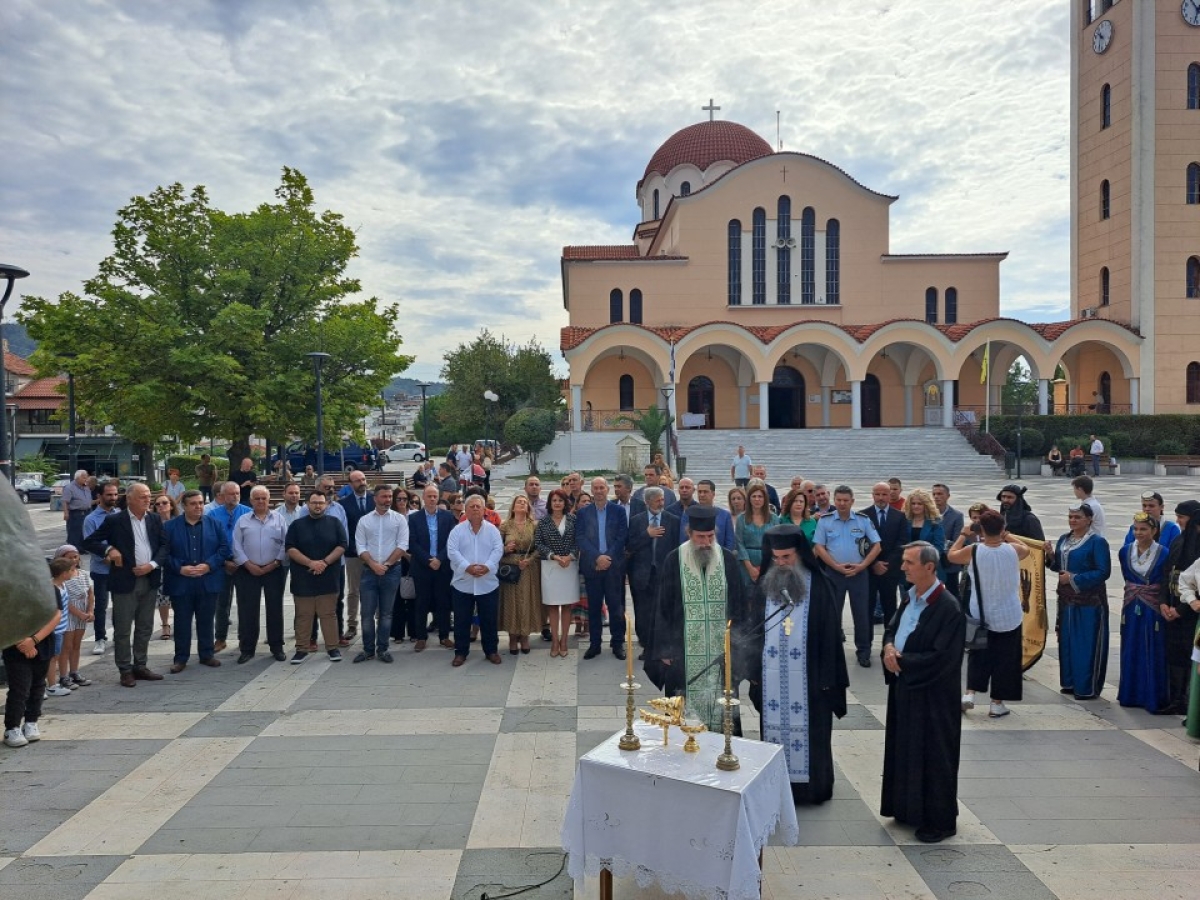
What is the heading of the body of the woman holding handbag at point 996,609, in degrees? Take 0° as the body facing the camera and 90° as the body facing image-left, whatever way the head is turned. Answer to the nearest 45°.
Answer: approximately 180°

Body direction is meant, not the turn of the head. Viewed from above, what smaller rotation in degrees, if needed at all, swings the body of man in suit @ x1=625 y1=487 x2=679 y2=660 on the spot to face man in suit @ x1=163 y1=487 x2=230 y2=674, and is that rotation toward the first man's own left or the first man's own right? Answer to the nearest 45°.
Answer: approximately 90° to the first man's own right

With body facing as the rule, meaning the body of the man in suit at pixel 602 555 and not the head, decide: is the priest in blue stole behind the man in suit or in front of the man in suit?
in front

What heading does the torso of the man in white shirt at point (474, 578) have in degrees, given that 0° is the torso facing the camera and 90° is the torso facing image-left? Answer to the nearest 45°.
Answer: approximately 0°

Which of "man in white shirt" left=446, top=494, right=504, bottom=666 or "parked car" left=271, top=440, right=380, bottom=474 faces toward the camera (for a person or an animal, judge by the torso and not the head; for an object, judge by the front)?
the man in white shirt

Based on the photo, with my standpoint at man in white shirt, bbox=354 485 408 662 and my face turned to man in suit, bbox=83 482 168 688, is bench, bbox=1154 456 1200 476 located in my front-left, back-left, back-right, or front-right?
back-right

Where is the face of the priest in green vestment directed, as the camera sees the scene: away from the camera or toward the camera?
toward the camera

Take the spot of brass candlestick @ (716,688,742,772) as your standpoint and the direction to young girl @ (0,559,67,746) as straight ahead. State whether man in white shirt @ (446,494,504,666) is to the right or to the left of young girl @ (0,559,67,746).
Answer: right

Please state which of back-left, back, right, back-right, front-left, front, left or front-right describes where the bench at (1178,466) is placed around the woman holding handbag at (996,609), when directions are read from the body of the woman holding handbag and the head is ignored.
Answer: front

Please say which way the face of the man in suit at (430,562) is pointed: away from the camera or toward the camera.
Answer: toward the camera

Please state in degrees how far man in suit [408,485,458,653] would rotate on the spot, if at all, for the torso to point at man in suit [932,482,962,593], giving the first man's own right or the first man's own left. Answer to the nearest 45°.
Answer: approximately 90° to the first man's own left

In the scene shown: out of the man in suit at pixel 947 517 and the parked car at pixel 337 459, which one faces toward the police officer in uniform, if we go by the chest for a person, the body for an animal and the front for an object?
the man in suit

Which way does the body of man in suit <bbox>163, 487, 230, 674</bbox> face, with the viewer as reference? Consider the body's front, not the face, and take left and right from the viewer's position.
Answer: facing the viewer

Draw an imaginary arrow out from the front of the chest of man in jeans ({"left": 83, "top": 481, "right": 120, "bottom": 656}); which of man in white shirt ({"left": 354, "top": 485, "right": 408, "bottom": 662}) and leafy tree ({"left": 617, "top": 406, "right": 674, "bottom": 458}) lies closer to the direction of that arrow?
the man in white shirt

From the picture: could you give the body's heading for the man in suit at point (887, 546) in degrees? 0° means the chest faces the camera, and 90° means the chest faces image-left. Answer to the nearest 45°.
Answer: approximately 0°

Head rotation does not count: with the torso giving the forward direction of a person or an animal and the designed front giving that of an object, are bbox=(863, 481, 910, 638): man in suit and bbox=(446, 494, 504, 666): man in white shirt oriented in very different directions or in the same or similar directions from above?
same or similar directions

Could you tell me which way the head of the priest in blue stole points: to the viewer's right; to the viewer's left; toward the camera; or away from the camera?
toward the camera

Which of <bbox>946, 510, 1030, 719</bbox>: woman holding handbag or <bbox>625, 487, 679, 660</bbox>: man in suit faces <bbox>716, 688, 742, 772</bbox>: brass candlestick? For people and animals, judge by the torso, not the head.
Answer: the man in suit
